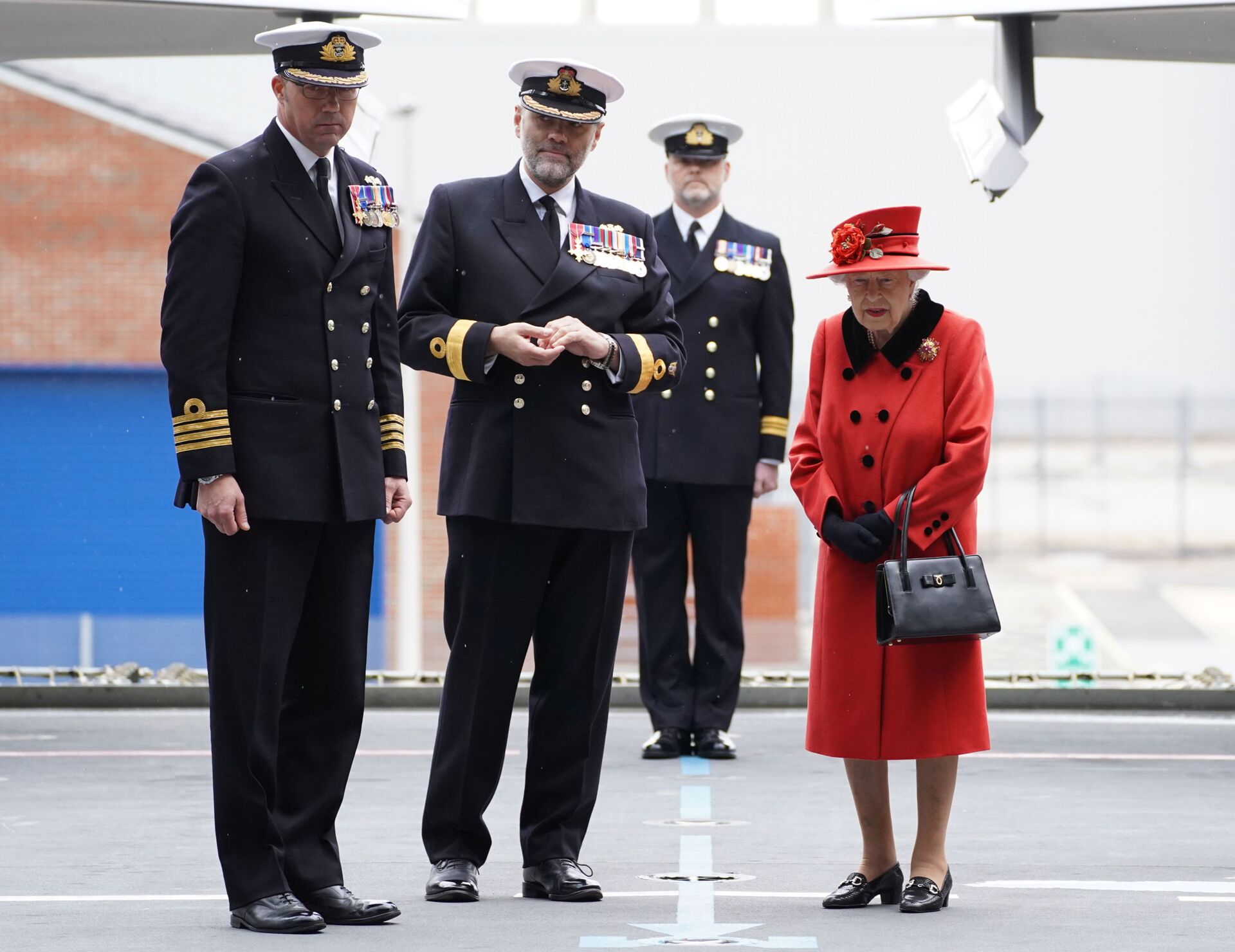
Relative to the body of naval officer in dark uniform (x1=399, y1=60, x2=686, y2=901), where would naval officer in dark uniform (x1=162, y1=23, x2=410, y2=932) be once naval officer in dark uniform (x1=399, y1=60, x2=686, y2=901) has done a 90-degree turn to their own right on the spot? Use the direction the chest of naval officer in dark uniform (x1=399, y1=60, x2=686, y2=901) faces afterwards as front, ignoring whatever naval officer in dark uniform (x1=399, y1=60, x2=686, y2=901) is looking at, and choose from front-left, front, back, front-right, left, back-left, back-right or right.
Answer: front-left

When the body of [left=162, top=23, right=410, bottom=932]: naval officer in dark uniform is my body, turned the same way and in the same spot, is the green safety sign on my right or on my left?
on my left

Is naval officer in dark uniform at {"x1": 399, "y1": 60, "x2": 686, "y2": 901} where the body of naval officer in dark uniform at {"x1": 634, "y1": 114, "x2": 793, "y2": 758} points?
yes

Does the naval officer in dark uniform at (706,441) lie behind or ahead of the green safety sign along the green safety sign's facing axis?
ahead

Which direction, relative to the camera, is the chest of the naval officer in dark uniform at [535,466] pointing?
toward the camera

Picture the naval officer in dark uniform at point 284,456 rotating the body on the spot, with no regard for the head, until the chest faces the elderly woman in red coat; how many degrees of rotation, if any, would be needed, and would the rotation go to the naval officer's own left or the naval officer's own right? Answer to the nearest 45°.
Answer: approximately 45° to the naval officer's own left

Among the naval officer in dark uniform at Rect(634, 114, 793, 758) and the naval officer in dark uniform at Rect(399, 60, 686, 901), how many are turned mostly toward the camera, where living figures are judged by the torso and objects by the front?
2

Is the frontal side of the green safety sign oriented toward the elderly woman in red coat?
yes

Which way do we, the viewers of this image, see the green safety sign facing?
facing the viewer

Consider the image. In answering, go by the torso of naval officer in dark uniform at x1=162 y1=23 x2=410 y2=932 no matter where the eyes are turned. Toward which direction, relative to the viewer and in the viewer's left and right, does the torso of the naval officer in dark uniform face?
facing the viewer and to the right of the viewer

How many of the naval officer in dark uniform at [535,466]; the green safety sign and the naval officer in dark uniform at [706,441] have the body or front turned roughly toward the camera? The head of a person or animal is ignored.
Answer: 3

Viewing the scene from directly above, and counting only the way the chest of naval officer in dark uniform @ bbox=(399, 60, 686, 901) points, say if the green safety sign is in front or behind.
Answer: behind

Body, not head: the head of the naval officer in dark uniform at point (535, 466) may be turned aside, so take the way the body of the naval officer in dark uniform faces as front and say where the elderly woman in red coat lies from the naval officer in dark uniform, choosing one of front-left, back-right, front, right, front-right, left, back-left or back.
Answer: left
